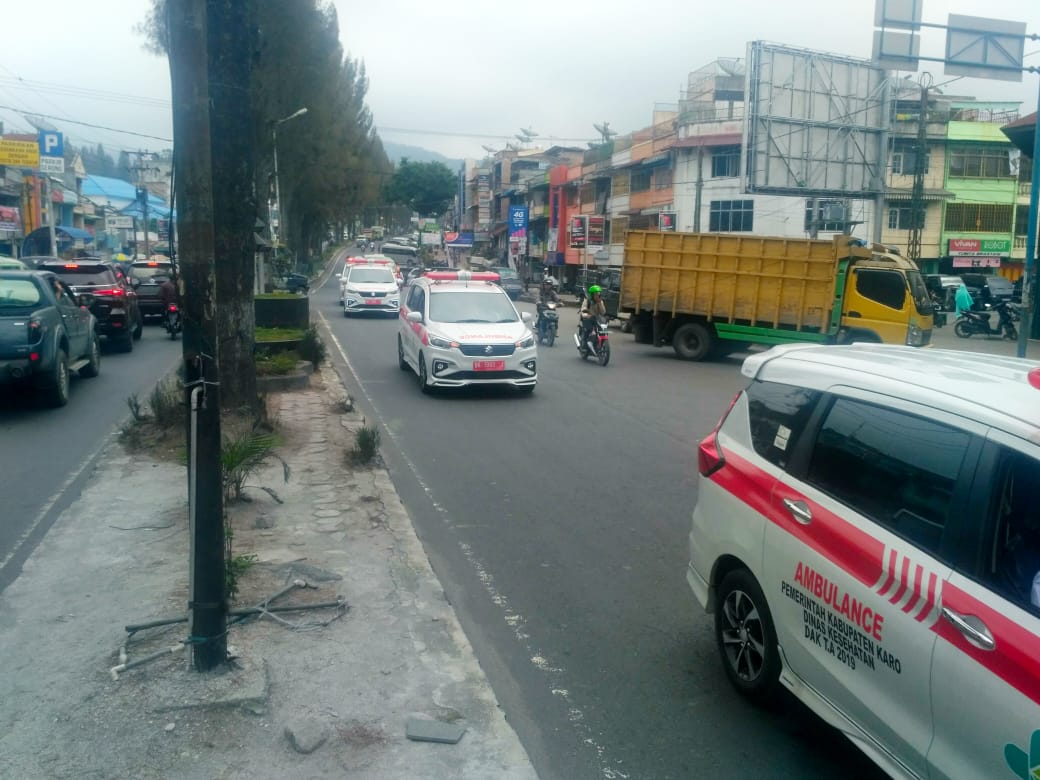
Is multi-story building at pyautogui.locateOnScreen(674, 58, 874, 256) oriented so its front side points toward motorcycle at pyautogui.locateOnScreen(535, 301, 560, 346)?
yes

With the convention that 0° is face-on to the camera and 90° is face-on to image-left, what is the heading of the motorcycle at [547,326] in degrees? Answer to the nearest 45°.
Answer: approximately 0°

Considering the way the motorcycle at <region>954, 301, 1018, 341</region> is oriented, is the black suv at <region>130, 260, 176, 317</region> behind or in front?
behind

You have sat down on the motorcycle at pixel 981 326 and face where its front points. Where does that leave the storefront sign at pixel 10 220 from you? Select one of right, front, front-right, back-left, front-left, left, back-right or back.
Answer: back

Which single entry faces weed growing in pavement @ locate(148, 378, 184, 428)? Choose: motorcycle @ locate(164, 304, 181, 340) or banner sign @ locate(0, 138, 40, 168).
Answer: the banner sign

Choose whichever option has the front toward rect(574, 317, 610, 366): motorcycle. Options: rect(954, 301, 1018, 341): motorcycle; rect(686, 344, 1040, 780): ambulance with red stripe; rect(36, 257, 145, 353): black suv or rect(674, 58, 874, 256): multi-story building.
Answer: the multi-story building

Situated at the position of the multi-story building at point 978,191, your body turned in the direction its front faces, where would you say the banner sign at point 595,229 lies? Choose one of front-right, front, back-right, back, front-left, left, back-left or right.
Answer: front-right

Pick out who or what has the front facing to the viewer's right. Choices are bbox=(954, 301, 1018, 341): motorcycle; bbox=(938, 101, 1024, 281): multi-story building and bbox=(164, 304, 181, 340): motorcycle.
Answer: bbox=(954, 301, 1018, 341): motorcycle

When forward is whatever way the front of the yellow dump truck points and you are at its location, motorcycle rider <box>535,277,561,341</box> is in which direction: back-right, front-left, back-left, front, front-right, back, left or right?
back-left

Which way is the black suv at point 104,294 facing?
away from the camera

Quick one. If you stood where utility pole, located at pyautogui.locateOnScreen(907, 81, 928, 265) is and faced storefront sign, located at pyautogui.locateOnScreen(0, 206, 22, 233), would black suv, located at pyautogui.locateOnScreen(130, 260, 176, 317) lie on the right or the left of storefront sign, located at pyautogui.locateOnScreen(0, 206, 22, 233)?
left

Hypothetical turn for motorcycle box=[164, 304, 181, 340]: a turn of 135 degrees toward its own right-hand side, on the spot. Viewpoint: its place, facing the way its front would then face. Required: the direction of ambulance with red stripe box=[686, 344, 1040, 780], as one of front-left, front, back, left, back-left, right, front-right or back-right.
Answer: front-right

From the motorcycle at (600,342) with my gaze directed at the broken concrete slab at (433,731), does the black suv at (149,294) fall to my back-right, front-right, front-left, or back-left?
back-right

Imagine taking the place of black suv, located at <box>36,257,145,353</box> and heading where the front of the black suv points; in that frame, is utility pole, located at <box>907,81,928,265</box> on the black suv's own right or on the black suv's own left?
on the black suv's own right

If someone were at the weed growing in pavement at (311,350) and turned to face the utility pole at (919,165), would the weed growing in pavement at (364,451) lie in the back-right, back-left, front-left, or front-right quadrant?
back-right

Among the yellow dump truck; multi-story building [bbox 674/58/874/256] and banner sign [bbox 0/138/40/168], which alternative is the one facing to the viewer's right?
the yellow dump truck
